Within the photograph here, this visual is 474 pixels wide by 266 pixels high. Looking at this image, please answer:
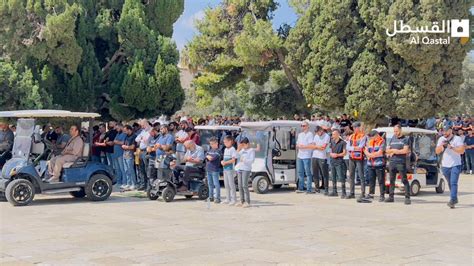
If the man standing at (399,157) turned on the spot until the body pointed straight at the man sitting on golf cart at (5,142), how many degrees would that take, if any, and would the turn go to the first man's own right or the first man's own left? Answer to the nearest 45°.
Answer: approximately 45° to the first man's own right

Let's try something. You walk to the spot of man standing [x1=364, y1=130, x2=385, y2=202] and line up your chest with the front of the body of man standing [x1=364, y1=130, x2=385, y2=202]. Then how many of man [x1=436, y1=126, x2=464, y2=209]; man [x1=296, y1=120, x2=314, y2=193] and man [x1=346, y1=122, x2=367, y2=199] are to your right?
2

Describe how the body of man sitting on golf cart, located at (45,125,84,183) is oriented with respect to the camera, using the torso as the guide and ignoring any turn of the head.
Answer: to the viewer's left

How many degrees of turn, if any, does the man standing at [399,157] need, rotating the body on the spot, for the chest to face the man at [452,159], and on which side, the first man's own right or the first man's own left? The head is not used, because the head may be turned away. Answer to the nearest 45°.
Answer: approximately 90° to the first man's own left

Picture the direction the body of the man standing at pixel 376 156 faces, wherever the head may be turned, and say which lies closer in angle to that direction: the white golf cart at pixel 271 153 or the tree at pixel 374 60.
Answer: the white golf cart

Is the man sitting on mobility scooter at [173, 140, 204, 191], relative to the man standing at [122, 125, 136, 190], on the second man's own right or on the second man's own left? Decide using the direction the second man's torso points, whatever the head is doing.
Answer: on the second man's own left
